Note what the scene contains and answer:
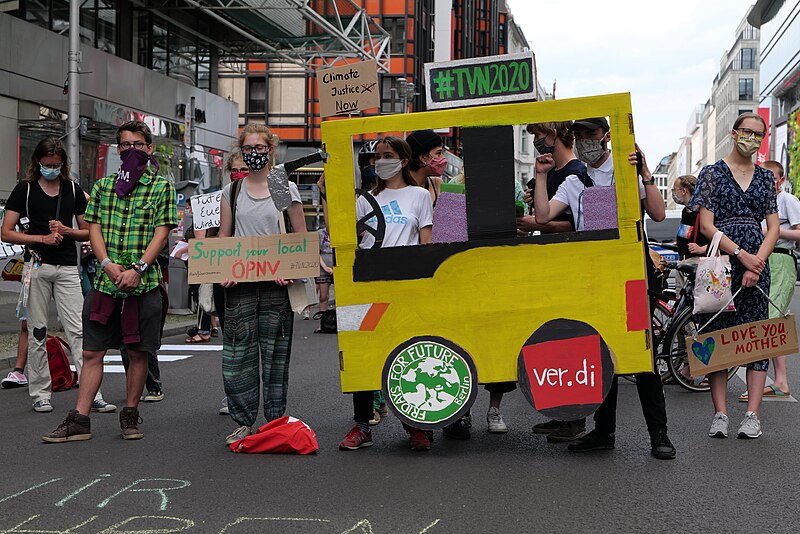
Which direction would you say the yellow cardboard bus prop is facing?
to the viewer's left

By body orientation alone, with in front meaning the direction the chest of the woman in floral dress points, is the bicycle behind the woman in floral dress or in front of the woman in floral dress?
behind

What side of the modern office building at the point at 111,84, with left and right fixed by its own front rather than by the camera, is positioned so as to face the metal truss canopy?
left

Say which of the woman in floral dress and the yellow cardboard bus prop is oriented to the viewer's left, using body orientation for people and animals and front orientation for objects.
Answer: the yellow cardboard bus prop

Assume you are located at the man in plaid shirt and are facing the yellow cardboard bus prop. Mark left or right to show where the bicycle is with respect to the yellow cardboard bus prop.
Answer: left

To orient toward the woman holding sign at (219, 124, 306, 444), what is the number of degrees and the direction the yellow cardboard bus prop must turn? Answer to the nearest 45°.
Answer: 0° — it already faces them

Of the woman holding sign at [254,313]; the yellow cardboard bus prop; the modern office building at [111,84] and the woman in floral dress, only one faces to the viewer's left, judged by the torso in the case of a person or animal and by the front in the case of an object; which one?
the yellow cardboard bus prop

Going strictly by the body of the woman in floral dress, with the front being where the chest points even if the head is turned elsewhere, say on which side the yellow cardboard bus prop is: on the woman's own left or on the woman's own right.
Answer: on the woman's own right

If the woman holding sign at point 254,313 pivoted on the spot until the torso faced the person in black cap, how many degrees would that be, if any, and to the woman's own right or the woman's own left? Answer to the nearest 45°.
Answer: approximately 90° to the woman's own left

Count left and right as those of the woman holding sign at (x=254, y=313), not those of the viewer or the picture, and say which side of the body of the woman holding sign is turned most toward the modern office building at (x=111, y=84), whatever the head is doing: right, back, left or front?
back

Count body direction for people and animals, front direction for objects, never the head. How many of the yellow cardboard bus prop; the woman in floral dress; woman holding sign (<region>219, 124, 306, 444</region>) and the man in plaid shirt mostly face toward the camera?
3
